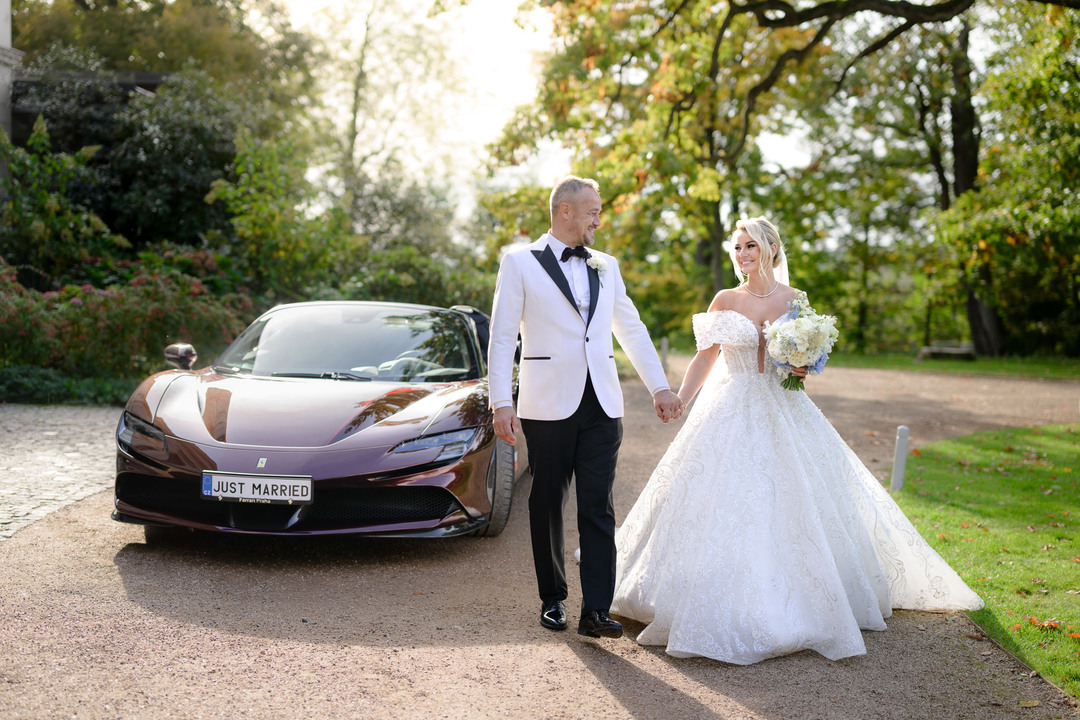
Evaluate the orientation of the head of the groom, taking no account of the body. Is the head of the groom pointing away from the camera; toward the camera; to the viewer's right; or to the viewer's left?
to the viewer's right

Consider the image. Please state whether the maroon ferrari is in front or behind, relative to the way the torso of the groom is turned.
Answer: behind

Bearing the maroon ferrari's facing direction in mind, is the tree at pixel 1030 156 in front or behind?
behind

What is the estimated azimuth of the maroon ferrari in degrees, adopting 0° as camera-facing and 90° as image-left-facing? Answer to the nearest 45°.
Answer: approximately 45°

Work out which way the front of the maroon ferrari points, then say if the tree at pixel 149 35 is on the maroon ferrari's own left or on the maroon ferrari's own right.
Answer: on the maroon ferrari's own right

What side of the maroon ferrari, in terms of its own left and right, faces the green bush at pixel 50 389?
right

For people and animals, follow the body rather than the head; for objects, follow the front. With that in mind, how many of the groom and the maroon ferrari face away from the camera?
0

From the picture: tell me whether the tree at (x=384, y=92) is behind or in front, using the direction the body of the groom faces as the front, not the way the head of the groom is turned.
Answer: behind

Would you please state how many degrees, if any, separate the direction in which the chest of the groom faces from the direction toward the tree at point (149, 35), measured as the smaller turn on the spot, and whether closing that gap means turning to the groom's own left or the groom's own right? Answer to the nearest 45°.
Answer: approximately 180°

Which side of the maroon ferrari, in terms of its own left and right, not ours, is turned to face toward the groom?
left

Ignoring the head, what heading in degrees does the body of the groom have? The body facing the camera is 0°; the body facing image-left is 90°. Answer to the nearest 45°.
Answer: approximately 315°

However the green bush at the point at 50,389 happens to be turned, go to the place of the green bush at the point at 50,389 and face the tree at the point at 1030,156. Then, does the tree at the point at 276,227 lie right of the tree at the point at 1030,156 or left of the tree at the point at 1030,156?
left

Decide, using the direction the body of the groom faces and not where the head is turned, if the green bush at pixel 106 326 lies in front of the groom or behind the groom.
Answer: behind

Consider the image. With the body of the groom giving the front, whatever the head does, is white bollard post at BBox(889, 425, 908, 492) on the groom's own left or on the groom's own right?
on the groom's own left

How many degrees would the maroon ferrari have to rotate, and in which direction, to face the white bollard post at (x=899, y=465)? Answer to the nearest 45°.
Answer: approximately 135° to its left

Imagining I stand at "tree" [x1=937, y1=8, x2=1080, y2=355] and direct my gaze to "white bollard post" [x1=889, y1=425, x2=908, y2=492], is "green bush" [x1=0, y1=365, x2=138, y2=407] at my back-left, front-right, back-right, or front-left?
front-right

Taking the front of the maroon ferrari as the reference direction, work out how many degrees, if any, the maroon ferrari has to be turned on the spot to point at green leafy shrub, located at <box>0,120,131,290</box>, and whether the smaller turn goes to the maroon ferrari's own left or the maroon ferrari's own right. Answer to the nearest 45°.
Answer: approximately 135° to the maroon ferrari's own right

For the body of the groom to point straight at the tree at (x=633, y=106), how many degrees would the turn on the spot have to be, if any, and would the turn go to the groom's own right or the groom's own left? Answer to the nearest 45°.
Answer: approximately 135° to the groom's own left
